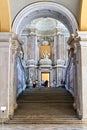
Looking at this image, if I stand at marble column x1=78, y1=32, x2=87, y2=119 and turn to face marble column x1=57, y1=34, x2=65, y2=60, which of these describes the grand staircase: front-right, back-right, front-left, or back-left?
front-left

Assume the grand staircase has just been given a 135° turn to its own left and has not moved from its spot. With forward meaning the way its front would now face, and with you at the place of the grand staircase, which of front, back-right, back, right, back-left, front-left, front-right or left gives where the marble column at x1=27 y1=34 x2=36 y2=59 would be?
front-left

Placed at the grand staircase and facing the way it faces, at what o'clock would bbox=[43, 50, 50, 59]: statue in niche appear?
The statue in niche is roughly at 6 o'clock from the grand staircase.

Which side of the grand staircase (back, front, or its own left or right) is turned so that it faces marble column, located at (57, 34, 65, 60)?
back

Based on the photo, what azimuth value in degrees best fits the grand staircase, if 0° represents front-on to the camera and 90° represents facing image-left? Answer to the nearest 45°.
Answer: approximately 0°
